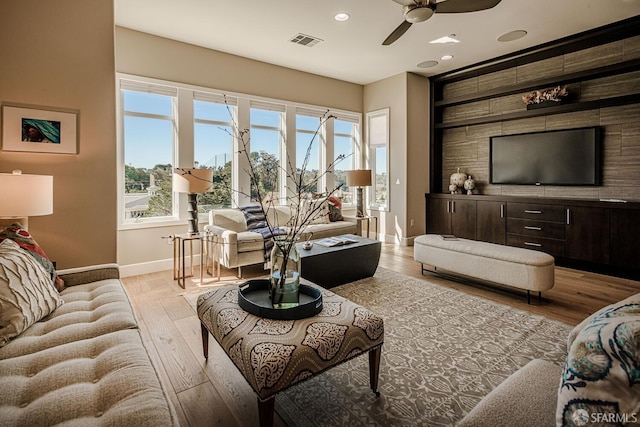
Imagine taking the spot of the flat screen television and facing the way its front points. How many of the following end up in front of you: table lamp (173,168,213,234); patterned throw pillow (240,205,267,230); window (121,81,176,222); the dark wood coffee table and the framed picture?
5

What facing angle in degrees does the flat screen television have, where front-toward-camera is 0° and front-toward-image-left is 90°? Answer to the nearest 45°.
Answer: approximately 45°

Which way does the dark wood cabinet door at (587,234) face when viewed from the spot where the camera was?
facing the viewer and to the left of the viewer

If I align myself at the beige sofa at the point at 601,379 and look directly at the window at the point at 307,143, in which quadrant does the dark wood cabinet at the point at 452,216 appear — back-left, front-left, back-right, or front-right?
front-right

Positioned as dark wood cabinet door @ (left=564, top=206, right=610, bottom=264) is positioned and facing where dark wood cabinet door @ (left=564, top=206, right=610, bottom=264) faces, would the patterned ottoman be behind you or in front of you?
in front

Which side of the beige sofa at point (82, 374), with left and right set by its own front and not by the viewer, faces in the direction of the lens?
right

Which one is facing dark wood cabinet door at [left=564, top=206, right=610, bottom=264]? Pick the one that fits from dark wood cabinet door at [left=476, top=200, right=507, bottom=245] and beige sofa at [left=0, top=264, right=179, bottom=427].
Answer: the beige sofa

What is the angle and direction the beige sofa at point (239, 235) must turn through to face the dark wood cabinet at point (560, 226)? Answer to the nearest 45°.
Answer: approximately 45° to its left

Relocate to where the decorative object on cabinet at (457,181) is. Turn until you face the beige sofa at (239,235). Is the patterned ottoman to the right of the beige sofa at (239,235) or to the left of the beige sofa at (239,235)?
left

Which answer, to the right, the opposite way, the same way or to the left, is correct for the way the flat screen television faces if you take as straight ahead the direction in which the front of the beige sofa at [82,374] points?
the opposite way

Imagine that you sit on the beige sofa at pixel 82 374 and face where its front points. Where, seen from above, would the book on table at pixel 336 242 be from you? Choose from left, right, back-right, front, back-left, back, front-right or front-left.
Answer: front-left

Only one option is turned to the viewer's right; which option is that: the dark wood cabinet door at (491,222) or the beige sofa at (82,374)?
the beige sofa

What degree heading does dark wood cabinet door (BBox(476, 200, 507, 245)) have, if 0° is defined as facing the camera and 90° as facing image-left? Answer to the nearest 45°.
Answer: approximately 45°

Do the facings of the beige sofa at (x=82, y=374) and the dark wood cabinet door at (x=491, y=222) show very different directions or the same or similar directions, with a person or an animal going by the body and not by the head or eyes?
very different directions

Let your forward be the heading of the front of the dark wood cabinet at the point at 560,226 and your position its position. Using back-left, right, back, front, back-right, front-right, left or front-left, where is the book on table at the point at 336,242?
front

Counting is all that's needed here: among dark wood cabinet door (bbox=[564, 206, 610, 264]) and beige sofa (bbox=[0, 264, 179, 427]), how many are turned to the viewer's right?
1

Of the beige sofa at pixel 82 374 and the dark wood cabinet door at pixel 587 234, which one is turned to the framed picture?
the dark wood cabinet door
